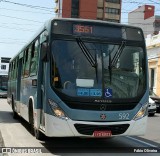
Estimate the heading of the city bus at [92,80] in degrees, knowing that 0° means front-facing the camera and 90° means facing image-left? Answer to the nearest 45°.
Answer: approximately 315°

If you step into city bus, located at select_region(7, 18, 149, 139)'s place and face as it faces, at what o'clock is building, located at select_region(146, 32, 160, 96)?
The building is roughly at 8 o'clock from the city bus.
